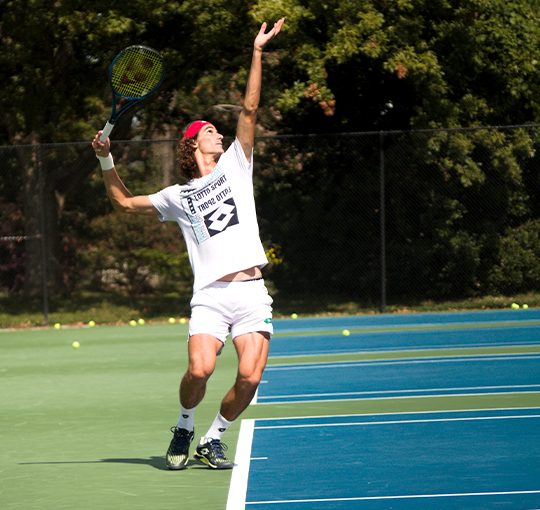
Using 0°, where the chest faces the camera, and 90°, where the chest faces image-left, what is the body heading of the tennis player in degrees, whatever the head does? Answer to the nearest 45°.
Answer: approximately 0°

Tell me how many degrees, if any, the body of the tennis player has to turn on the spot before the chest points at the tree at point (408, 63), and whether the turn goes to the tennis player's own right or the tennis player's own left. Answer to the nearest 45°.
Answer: approximately 180°

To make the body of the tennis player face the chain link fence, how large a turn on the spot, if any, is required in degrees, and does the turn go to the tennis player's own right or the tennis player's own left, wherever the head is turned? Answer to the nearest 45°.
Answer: approximately 180°

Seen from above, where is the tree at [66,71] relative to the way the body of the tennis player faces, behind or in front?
behind

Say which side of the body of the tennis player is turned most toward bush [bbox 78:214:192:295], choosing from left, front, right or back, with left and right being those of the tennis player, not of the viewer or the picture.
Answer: back

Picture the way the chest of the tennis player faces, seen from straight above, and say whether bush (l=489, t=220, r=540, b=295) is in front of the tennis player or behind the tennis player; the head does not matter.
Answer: behind
